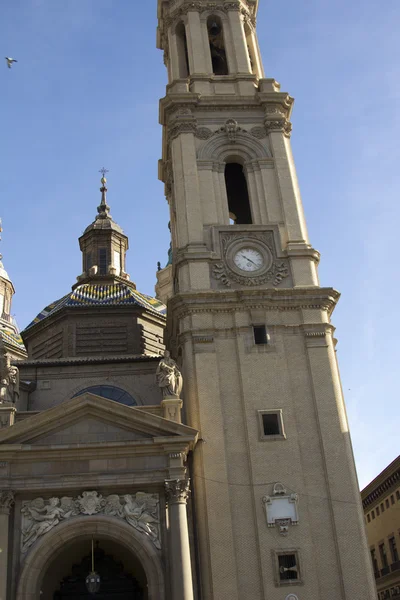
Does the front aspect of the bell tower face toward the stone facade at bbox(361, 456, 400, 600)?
no

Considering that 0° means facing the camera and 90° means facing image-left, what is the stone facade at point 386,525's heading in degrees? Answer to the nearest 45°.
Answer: approximately 45°

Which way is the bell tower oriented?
toward the camera

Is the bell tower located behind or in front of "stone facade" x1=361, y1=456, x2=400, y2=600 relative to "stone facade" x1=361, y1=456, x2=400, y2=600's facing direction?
in front

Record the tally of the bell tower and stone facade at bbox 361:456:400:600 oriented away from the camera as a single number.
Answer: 0
